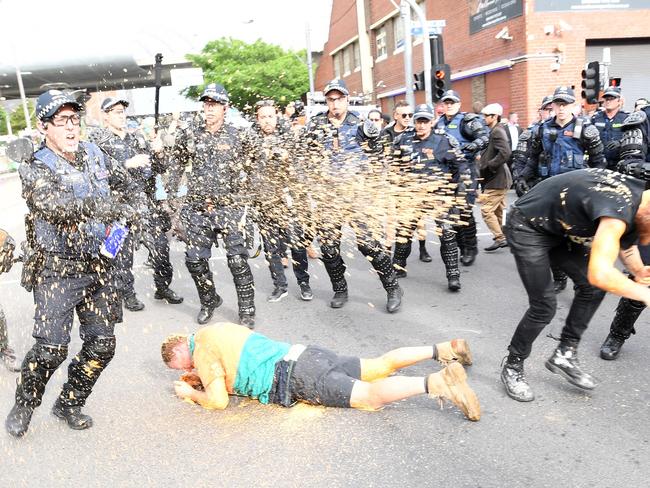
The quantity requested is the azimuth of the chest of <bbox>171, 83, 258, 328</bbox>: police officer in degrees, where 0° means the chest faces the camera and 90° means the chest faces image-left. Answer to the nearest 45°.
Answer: approximately 0°

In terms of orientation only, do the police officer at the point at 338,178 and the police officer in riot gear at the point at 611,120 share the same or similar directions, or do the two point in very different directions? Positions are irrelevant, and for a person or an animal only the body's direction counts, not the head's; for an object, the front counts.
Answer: same or similar directions

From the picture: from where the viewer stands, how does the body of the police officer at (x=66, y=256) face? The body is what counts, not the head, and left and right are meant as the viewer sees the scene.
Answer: facing the viewer and to the right of the viewer

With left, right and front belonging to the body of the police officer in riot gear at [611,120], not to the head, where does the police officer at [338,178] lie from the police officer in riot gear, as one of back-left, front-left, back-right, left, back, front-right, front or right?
front-right

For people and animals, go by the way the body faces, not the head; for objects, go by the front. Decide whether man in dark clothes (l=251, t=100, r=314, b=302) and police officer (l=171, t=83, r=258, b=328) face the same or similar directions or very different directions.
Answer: same or similar directions

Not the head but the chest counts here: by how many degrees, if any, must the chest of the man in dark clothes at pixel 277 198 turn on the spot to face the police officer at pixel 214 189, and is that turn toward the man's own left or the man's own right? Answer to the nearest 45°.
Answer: approximately 45° to the man's own right

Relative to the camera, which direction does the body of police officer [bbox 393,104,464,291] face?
toward the camera

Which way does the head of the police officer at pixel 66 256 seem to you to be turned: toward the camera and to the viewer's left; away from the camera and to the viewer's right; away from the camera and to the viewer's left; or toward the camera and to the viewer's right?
toward the camera and to the viewer's right

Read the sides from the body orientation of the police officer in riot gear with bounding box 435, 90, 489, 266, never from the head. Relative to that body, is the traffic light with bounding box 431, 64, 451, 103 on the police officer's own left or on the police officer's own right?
on the police officer's own right

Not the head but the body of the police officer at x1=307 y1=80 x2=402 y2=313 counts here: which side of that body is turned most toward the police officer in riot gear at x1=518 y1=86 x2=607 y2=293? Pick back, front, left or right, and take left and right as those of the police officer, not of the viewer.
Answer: left

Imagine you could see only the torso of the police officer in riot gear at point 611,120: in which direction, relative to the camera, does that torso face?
toward the camera

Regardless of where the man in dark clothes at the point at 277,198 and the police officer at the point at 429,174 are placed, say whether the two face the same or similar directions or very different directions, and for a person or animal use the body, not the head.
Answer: same or similar directions

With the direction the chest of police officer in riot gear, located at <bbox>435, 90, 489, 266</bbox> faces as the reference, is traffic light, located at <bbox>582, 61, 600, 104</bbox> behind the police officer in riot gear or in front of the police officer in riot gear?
behind

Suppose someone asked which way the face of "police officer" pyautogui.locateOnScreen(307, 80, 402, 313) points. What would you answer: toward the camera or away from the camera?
toward the camera

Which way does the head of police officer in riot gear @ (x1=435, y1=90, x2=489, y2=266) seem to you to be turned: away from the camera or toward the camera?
toward the camera

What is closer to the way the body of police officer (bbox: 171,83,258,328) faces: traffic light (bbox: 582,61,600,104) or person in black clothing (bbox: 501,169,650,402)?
the person in black clothing
